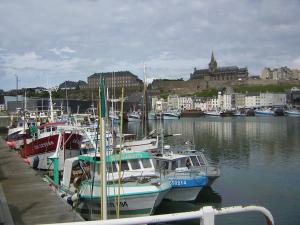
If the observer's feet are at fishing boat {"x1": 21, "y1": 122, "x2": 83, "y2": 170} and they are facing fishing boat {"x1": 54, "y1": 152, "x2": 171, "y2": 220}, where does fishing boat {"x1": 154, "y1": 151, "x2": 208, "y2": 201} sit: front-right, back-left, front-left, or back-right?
front-left

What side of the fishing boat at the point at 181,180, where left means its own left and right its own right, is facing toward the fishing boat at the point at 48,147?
back

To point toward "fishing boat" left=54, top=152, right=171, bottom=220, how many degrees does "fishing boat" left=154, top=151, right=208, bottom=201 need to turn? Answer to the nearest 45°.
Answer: approximately 90° to its right

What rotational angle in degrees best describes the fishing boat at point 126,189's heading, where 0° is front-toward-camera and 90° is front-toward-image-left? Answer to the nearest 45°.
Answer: approximately 315°

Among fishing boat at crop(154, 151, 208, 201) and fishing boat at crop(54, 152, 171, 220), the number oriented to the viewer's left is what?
0

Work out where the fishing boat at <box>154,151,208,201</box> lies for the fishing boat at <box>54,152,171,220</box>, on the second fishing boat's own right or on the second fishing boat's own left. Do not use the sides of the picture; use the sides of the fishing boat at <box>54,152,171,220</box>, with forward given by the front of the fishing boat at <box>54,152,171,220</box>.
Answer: on the second fishing boat's own left

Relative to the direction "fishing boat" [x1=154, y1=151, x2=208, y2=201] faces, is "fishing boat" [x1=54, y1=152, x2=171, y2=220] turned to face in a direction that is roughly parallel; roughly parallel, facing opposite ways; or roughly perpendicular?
roughly parallel

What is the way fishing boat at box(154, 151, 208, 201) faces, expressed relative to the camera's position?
facing the viewer and to the right of the viewer

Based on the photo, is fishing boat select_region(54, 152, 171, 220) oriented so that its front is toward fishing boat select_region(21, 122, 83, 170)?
no
